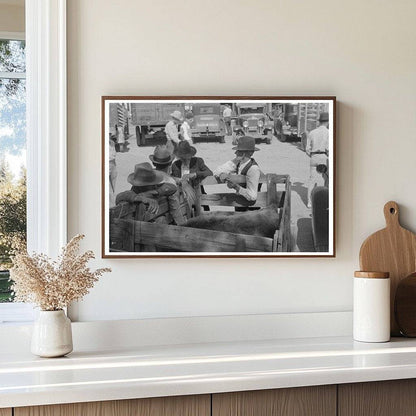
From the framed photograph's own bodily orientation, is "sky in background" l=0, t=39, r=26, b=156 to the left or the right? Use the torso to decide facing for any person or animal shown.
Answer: on its right

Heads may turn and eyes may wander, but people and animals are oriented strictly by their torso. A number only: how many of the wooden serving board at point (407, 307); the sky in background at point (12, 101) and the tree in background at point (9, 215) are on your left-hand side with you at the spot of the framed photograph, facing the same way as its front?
1

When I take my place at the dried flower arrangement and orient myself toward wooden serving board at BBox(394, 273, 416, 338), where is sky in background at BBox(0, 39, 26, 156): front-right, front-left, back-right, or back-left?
back-left

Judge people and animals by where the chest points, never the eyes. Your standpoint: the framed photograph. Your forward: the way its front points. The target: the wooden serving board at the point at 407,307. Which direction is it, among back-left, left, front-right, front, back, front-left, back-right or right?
left

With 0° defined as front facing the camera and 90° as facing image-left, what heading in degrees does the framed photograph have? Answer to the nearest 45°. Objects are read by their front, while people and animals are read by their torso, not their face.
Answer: approximately 0°
